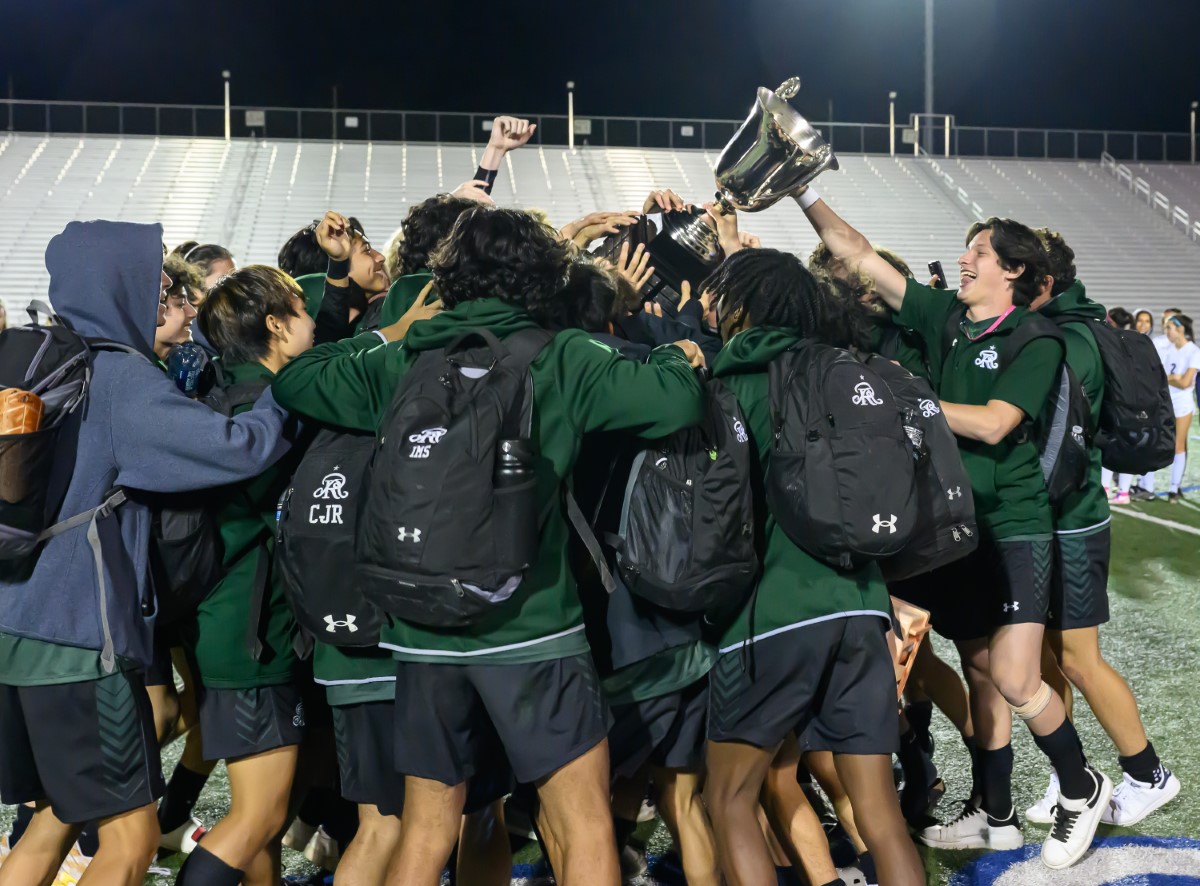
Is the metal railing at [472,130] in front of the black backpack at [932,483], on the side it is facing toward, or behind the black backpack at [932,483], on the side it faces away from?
behind

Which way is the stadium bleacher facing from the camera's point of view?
toward the camera

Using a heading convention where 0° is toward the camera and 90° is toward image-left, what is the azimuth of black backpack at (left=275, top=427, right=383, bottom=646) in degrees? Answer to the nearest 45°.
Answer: approximately 0°

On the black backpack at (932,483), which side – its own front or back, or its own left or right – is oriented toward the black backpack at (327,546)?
right

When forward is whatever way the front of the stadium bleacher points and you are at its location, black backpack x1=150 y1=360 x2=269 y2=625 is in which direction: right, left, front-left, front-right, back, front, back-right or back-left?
front

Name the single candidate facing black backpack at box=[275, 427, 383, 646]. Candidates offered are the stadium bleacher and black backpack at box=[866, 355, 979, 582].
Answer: the stadium bleacher

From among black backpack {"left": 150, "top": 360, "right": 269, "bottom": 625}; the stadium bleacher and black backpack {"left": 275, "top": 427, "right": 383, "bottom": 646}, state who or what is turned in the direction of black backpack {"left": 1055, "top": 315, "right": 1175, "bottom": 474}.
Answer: the stadium bleacher

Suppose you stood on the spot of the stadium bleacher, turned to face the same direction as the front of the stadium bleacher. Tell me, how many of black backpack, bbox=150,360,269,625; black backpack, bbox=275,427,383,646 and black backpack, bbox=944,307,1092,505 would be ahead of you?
3
